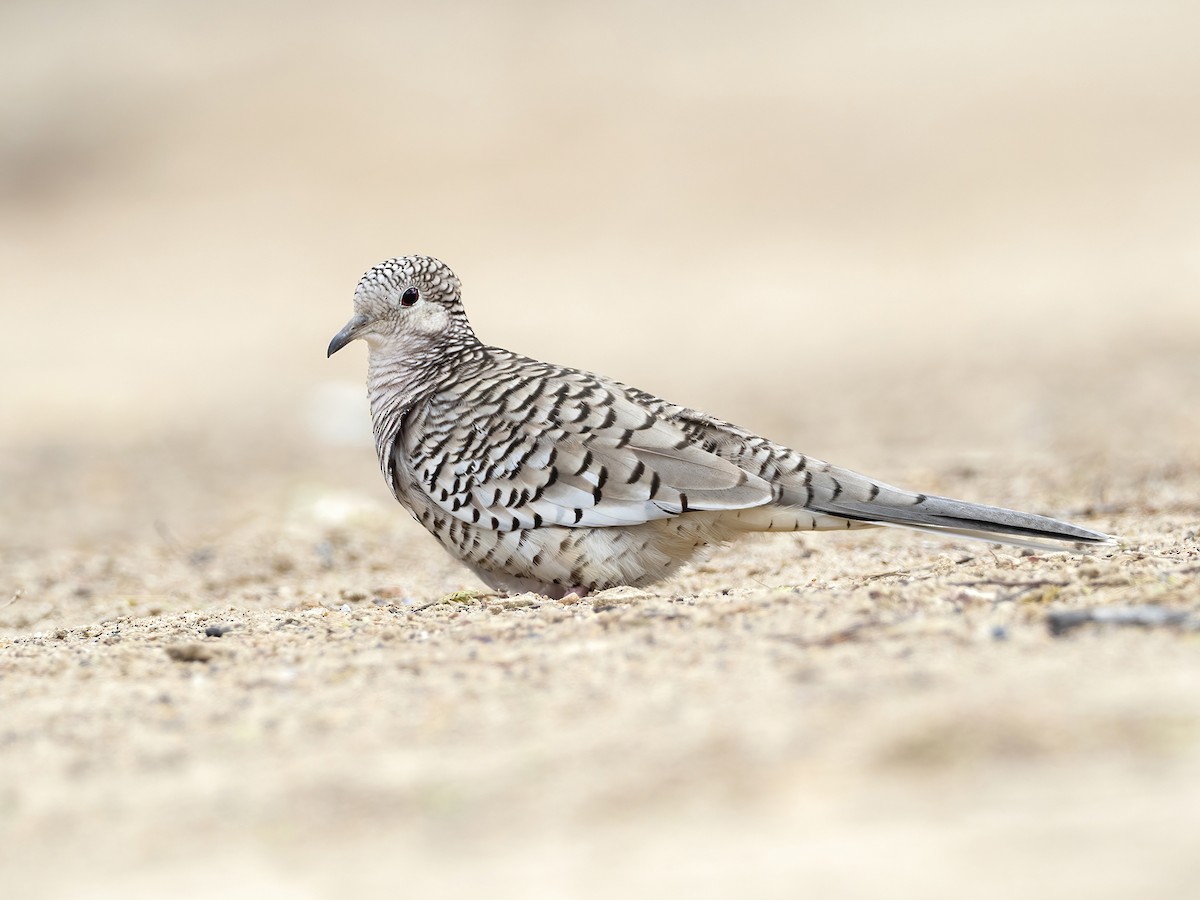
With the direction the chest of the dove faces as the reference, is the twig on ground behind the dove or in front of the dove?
behind

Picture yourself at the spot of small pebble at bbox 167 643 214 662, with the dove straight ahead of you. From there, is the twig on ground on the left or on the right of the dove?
right

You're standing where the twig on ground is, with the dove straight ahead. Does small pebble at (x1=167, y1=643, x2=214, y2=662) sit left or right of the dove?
left

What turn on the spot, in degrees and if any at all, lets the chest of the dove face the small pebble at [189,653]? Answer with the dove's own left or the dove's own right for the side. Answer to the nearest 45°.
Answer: approximately 45° to the dove's own left

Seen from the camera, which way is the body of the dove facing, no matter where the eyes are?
to the viewer's left

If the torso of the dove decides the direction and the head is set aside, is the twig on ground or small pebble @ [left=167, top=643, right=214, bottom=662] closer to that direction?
the small pebble
